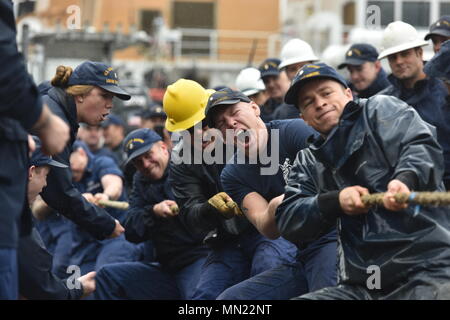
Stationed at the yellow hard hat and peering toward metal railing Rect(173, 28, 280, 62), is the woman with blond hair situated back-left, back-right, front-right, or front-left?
back-left

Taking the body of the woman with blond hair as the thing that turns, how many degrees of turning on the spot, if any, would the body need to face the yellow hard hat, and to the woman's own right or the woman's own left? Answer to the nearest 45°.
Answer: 0° — they already face it

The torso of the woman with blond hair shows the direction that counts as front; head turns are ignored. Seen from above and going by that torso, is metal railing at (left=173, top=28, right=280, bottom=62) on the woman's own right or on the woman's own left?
on the woman's own left

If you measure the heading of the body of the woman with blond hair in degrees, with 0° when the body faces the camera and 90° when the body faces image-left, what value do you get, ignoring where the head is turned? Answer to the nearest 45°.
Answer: approximately 270°

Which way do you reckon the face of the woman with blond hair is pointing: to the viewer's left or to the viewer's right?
to the viewer's right

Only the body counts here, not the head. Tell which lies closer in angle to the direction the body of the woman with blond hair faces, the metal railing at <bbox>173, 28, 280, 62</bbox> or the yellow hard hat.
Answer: the yellow hard hat
